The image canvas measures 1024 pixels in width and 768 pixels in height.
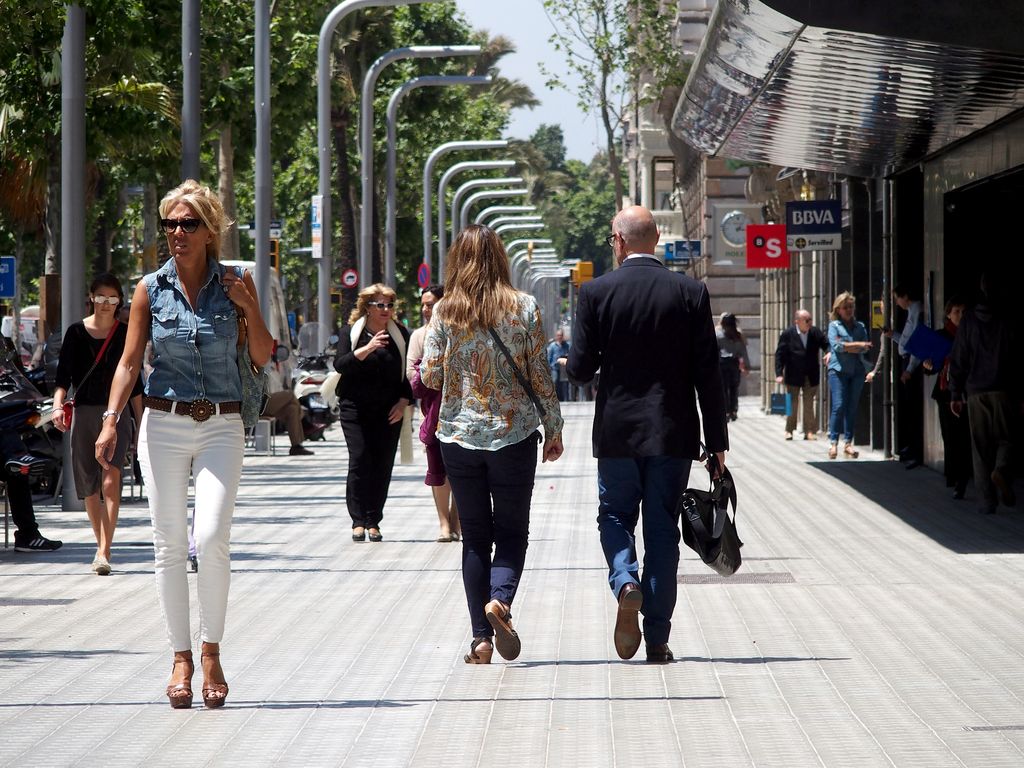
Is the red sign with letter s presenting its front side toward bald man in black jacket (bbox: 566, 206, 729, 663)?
yes

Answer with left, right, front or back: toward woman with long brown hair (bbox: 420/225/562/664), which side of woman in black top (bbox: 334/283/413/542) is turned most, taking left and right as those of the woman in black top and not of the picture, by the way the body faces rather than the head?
front

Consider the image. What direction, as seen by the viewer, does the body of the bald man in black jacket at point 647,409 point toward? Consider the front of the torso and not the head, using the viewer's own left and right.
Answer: facing away from the viewer

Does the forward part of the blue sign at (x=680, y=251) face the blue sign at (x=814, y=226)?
yes

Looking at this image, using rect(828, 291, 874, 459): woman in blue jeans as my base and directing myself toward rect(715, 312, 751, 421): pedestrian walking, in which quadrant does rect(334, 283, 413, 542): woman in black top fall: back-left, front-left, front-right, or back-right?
back-left

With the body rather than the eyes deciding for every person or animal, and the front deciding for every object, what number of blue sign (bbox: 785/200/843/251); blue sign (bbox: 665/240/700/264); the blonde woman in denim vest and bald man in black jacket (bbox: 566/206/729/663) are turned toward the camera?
3

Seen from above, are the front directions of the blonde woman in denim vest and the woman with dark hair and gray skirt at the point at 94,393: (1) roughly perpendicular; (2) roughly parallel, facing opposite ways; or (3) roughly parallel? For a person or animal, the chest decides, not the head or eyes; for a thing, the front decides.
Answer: roughly parallel

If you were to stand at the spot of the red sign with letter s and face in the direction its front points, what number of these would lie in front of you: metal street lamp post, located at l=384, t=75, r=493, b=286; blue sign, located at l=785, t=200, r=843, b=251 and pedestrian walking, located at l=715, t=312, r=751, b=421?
1

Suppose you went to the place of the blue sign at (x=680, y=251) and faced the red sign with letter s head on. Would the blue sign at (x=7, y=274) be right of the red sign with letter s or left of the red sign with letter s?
right

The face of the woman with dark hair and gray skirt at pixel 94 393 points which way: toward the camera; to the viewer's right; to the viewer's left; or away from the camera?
toward the camera

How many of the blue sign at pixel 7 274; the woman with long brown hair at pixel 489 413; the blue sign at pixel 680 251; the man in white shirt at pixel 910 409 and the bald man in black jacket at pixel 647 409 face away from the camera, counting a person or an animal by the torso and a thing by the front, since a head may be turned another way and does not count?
2

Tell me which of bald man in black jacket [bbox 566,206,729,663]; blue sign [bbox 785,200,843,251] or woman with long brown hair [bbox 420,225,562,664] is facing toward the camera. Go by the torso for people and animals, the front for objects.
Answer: the blue sign

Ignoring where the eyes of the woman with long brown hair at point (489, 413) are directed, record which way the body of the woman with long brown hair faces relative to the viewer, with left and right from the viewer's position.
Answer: facing away from the viewer

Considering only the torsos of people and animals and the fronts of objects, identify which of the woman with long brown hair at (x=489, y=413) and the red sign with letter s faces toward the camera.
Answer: the red sign with letter s

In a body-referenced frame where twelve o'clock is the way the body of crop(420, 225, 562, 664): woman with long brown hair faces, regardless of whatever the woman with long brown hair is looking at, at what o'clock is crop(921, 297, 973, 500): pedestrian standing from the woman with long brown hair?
The pedestrian standing is roughly at 1 o'clock from the woman with long brown hair.

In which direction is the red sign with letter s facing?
toward the camera

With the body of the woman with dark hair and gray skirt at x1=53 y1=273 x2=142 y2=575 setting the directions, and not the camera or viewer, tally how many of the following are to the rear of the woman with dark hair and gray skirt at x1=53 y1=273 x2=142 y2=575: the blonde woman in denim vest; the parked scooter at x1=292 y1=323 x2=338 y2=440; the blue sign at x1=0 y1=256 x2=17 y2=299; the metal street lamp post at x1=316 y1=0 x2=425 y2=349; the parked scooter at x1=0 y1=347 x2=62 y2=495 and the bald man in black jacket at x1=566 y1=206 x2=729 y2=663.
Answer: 4

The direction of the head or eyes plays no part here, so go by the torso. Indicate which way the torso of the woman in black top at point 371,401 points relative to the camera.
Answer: toward the camera

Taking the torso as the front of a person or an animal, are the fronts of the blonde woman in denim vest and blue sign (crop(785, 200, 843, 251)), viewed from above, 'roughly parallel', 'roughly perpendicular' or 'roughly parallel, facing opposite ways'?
roughly parallel

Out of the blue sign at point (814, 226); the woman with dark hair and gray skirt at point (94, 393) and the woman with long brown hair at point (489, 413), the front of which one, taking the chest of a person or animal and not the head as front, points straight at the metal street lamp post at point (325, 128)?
the woman with long brown hair at point (489, 413)

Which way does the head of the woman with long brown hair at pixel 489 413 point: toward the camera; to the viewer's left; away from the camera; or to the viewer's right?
away from the camera

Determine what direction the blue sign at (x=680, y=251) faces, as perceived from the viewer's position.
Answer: facing the viewer

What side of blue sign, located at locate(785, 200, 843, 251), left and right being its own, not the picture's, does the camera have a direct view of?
front
